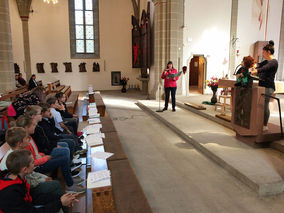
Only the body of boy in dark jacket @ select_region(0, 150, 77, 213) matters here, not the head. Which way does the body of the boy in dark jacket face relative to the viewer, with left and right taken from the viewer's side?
facing to the right of the viewer

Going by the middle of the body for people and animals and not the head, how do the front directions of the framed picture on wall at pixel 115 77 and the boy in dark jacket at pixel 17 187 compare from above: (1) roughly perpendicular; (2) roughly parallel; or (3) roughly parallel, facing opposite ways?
roughly perpendicular

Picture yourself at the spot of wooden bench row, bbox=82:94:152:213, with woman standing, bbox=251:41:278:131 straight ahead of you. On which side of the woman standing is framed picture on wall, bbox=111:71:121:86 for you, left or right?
left

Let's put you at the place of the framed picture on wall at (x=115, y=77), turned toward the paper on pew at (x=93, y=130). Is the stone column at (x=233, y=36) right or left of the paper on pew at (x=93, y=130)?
left

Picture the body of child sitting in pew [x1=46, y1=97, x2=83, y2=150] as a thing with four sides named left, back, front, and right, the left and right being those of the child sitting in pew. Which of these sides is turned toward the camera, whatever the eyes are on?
right

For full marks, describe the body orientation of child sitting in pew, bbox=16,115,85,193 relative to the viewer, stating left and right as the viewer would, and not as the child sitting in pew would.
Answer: facing to the right of the viewer

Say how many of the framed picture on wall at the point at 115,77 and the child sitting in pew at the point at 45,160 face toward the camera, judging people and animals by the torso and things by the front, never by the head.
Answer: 1

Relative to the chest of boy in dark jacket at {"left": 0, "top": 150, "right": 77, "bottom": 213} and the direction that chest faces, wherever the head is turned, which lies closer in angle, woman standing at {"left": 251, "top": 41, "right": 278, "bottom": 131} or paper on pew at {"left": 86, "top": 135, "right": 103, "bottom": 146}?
the woman standing

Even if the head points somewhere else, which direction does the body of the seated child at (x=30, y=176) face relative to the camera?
to the viewer's right

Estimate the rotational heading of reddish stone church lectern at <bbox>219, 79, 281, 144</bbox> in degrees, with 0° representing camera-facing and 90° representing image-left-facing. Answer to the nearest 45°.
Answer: approximately 45°

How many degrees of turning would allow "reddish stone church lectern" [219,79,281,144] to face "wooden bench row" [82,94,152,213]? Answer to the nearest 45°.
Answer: approximately 45° to its left
